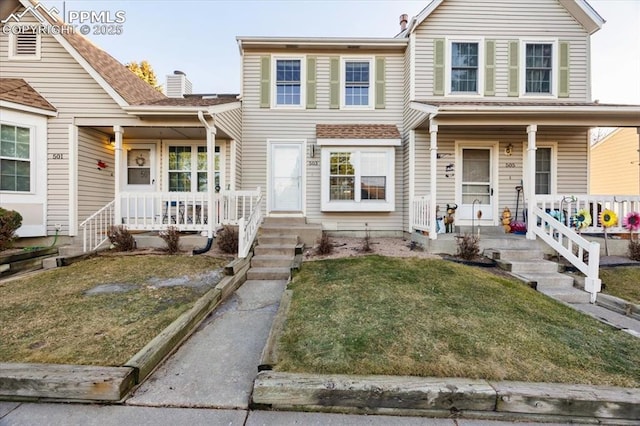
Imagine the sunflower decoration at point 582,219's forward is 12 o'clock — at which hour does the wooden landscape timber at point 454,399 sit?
The wooden landscape timber is roughly at 12 o'clock from the sunflower decoration.

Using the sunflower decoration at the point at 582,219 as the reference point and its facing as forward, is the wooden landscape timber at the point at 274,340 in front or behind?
in front

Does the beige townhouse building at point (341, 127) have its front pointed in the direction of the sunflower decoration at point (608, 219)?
no

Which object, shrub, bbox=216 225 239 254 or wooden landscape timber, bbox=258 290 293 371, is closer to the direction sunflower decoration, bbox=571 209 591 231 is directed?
the wooden landscape timber

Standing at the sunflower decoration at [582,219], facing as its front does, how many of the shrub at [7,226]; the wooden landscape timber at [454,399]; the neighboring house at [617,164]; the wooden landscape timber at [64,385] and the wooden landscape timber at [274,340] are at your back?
1

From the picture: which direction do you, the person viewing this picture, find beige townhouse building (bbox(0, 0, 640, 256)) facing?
facing the viewer

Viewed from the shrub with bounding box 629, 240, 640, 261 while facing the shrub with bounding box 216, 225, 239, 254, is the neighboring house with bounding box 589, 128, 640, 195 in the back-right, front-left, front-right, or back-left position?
back-right

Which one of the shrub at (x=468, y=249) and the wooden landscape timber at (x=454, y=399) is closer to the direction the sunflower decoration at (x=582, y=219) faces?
the wooden landscape timber

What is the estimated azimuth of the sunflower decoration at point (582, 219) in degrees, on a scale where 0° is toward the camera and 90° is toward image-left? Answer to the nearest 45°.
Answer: approximately 0°

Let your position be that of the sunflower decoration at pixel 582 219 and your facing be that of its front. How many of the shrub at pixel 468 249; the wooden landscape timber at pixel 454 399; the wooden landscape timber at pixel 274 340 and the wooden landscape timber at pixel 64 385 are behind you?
0

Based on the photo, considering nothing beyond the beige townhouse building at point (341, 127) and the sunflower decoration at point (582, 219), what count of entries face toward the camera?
2
